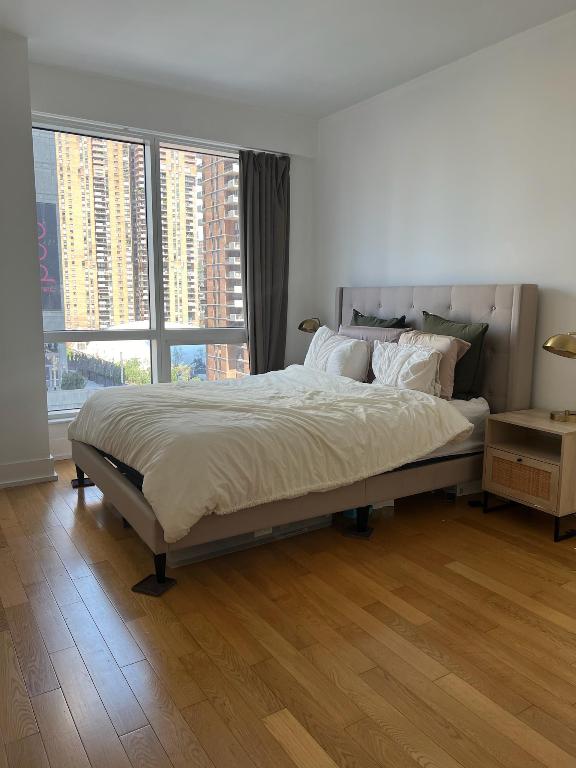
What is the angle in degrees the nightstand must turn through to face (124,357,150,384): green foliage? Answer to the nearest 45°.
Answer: approximately 45° to its right

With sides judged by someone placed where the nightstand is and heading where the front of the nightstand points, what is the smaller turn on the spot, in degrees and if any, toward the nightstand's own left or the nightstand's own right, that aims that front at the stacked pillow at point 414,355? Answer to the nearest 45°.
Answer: approximately 90° to the nightstand's own right

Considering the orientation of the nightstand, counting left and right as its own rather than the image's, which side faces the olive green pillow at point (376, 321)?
right

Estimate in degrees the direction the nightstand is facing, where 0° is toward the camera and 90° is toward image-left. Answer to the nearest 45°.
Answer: approximately 45°

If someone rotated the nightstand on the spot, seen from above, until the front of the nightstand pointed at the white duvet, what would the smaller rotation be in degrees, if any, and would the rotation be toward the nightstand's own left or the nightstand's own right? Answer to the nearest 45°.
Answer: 0° — it already faces it

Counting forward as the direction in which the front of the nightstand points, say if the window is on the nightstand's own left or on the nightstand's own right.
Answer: on the nightstand's own right

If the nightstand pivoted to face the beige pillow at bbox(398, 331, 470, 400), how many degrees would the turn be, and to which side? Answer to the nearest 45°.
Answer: approximately 90° to its right

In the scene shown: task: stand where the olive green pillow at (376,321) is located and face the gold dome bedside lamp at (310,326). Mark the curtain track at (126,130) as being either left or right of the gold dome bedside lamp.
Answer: left

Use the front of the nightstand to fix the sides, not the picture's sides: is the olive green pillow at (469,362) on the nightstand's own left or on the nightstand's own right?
on the nightstand's own right

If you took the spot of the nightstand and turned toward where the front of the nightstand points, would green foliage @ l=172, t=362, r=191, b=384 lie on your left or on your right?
on your right

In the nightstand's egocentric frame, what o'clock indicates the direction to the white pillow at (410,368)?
The white pillow is roughly at 2 o'clock from the nightstand.

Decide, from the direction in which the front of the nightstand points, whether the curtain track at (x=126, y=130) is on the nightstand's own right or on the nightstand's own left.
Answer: on the nightstand's own right

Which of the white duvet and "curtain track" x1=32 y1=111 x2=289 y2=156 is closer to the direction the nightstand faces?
the white duvet
